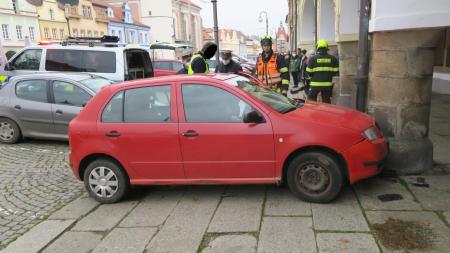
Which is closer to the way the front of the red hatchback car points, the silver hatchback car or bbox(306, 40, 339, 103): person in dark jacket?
the person in dark jacket

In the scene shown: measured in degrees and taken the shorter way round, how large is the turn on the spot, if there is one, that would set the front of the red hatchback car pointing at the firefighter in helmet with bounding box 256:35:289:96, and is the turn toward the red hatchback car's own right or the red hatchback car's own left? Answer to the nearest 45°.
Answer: approximately 90° to the red hatchback car's own left

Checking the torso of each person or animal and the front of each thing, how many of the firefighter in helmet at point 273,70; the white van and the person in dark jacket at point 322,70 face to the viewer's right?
0

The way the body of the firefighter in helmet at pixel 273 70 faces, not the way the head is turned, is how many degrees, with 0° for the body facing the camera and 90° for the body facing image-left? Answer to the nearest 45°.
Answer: approximately 45°

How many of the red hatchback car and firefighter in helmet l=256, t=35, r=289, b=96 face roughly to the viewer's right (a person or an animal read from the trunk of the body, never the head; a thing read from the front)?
1

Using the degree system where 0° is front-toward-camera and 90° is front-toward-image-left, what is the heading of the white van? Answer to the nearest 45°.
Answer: approximately 135°

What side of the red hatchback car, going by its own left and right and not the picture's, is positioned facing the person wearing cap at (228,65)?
left

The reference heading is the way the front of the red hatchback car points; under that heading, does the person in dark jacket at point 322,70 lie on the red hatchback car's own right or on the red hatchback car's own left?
on the red hatchback car's own left

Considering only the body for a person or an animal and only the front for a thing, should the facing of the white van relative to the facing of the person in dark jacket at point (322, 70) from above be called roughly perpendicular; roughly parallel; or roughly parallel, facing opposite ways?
roughly perpendicular

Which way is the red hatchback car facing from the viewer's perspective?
to the viewer's right
